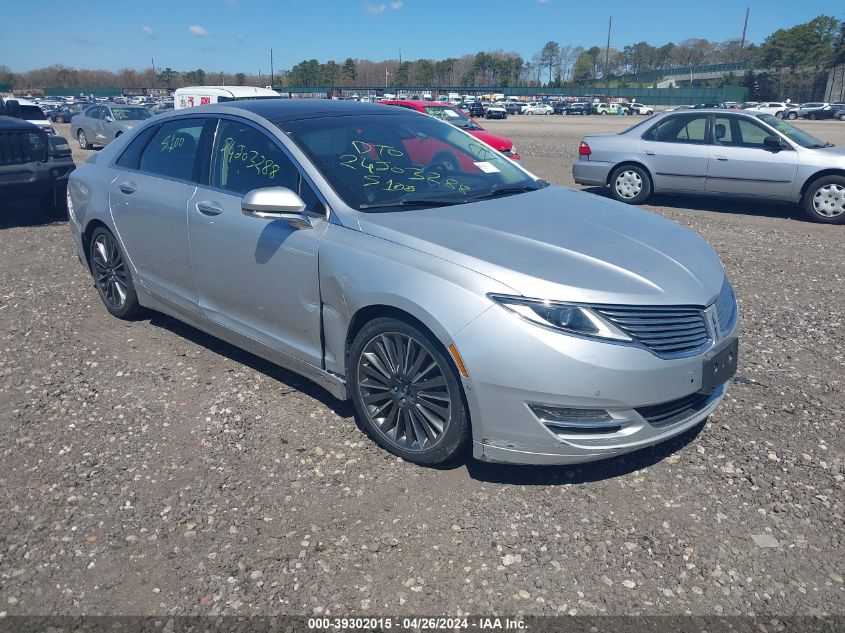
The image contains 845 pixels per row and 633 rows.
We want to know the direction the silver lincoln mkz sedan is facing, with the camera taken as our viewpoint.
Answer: facing the viewer and to the right of the viewer

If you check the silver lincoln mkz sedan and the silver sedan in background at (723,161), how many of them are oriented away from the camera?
0

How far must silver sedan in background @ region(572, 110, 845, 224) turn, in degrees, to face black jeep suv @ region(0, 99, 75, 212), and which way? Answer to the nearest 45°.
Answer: approximately 135° to its right

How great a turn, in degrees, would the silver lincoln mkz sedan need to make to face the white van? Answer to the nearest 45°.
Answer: approximately 135° to its left

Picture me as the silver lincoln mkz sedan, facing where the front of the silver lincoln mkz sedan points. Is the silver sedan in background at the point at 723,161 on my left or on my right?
on my left

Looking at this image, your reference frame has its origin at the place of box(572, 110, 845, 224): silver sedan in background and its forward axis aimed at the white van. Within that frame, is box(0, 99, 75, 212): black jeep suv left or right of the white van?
left

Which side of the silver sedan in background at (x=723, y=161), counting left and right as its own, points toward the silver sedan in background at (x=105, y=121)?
back

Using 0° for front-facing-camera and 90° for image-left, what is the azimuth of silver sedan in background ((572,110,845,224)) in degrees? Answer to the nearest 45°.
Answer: approximately 270°

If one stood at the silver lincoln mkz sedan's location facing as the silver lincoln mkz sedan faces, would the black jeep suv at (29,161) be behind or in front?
behind

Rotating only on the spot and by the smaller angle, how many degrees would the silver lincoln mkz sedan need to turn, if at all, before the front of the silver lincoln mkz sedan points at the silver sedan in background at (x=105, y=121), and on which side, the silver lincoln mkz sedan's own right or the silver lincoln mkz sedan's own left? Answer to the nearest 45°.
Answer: approximately 180°
